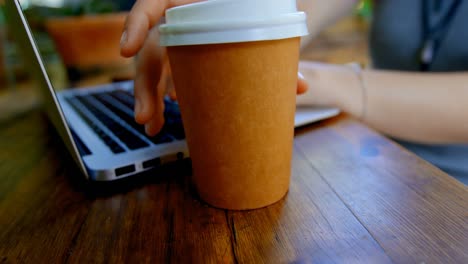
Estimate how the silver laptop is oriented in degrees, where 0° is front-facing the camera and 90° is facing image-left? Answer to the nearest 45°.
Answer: approximately 225°
